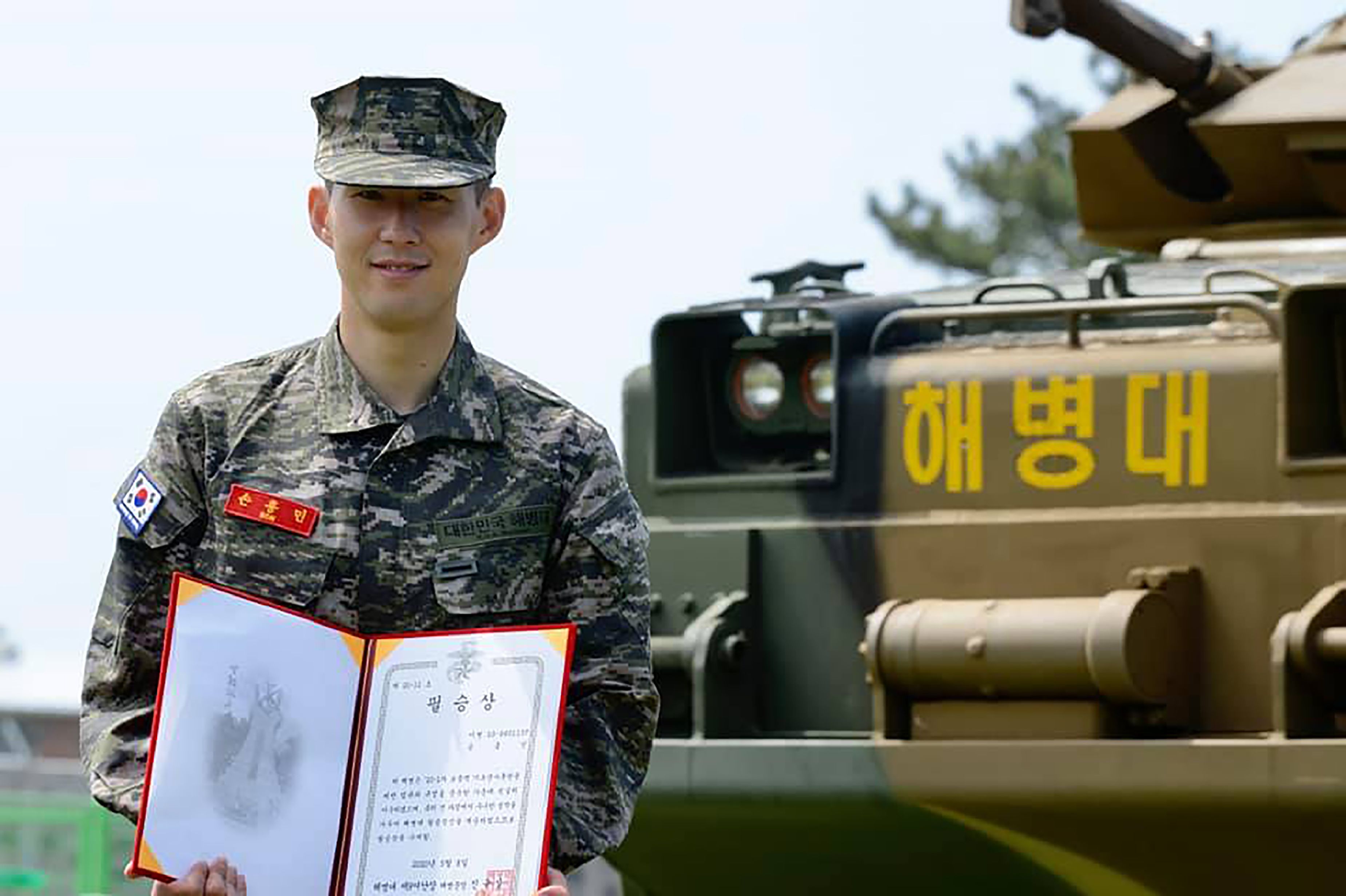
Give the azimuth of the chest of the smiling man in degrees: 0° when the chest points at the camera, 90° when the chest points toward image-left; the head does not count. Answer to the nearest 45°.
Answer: approximately 0°

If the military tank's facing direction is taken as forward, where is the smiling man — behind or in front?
in front

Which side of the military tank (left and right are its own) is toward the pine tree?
back

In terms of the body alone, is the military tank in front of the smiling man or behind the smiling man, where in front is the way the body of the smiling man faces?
behind

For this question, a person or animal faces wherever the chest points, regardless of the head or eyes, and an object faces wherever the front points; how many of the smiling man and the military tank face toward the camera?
2

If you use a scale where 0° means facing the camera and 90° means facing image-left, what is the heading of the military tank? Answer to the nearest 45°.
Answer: approximately 0°

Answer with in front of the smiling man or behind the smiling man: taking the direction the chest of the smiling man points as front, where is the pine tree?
behind

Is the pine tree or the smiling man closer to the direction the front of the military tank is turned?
the smiling man
